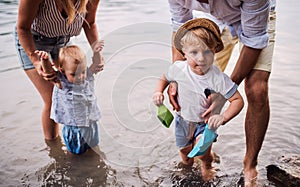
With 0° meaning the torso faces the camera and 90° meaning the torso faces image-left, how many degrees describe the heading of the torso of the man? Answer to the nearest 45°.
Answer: approximately 0°

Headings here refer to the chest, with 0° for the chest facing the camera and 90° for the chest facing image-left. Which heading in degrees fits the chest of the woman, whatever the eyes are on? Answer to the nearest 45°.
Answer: approximately 315°

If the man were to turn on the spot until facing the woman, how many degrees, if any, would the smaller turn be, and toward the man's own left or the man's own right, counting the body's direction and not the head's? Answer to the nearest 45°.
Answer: approximately 90° to the man's own right
